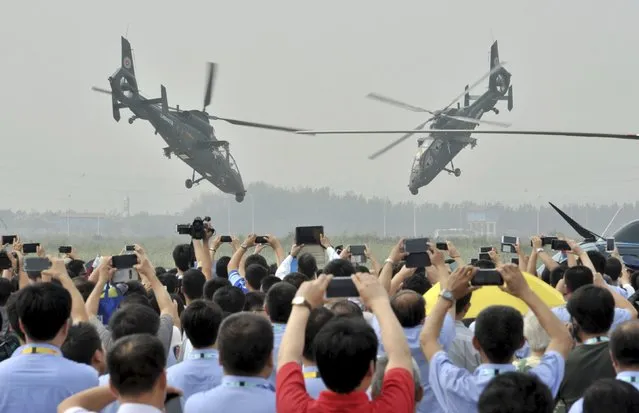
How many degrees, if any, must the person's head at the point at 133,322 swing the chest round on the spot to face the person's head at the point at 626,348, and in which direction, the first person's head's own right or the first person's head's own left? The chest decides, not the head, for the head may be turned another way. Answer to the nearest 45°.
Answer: approximately 135° to the first person's head's own right

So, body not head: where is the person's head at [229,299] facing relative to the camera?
away from the camera

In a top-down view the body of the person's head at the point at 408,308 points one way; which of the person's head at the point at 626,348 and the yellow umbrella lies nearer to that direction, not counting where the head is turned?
the yellow umbrella

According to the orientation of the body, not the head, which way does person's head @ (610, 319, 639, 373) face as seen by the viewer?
away from the camera

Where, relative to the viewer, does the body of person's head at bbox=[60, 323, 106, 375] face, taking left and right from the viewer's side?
facing away from the viewer and to the right of the viewer

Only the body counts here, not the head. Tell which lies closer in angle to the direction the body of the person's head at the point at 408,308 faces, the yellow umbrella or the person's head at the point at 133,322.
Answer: the yellow umbrella

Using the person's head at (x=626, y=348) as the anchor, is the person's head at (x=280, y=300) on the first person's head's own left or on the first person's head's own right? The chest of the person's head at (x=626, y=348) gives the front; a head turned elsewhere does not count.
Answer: on the first person's head's own left

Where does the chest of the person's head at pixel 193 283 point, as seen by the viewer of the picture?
away from the camera

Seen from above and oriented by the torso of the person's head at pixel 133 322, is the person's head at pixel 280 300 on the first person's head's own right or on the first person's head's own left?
on the first person's head's own right

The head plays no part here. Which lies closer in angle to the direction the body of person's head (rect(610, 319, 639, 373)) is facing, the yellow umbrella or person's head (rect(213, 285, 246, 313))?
the yellow umbrella

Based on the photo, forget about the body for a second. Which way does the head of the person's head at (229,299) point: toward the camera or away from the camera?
away from the camera

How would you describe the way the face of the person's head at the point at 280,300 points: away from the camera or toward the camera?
away from the camera
